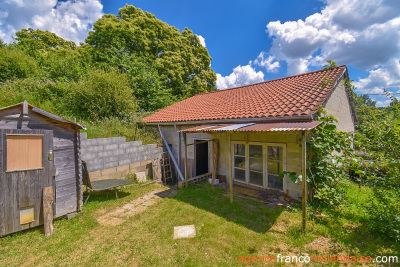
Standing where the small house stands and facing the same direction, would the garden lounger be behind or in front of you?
in front

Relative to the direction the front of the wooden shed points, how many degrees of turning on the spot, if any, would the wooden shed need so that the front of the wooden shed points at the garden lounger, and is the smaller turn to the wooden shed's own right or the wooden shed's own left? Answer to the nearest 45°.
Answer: approximately 90° to the wooden shed's own left

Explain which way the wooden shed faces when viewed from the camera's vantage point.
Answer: facing the viewer and to the right of the viewer
